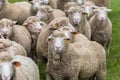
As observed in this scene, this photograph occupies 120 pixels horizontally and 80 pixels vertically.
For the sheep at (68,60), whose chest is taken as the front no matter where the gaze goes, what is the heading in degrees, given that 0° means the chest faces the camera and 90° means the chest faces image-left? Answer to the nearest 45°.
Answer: approximately 45°

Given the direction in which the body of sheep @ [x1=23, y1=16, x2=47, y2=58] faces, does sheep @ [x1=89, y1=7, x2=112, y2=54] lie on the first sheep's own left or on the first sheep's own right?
on the first sheep's own left

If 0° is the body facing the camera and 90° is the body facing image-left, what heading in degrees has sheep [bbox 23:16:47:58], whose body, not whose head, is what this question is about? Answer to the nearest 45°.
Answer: approximately 0°

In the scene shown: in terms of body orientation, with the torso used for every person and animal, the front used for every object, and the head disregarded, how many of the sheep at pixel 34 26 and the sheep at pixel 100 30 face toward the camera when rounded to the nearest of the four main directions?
2

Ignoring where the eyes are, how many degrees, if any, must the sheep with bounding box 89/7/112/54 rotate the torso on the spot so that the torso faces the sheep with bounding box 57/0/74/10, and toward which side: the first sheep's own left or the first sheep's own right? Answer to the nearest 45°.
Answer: approximately 135° to the first sheep's own right

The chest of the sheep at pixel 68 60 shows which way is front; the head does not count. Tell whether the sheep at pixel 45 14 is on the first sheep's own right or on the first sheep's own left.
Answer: on the first sheep's own right

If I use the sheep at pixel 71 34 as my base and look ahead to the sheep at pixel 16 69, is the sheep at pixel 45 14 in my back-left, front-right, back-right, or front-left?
back-right
